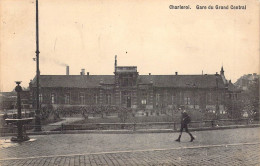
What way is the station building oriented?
toward the camera

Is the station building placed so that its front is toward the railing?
yes
